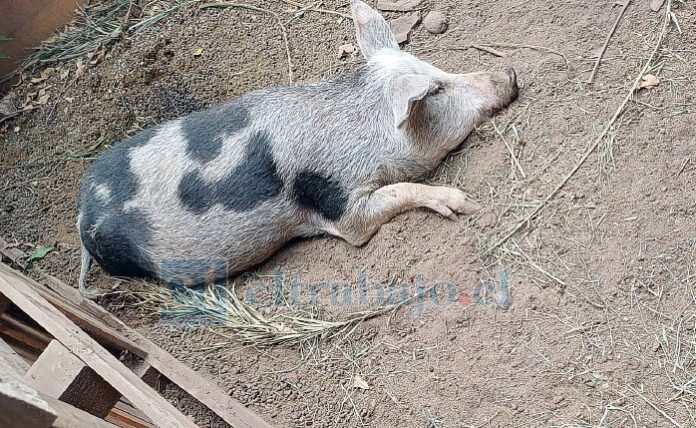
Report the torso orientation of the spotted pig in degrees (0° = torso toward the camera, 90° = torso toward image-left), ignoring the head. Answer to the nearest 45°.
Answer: approximately 270°

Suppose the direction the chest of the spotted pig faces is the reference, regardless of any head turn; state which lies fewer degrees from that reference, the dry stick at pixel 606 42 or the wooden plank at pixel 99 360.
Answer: the dry stick

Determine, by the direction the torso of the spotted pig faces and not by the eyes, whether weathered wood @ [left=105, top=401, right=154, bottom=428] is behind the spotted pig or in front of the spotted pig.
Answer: behind

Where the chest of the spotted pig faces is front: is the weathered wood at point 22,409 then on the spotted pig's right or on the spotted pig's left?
on the spotted pig's right

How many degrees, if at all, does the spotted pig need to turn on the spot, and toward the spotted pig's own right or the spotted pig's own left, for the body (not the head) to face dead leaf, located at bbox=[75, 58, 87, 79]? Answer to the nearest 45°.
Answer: approximately 135° to the spotted pig's own left

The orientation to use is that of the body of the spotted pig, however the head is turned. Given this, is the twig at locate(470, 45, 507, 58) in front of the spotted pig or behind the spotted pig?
in front

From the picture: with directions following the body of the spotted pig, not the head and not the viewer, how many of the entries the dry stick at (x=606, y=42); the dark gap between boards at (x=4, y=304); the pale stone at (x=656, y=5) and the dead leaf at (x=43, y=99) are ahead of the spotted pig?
2

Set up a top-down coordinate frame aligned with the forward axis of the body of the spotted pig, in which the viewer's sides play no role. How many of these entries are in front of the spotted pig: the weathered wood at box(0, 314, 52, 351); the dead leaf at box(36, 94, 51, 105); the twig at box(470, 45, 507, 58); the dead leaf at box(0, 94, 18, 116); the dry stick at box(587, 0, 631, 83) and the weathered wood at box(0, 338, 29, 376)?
2

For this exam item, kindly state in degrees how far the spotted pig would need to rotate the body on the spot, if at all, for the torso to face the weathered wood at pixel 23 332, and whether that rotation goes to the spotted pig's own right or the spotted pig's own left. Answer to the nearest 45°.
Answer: approximately 135° to the spotted pig's own right

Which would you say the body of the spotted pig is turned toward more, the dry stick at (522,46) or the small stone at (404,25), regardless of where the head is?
the dry stick

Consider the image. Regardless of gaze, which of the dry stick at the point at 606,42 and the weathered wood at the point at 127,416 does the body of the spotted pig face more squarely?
the dry stick

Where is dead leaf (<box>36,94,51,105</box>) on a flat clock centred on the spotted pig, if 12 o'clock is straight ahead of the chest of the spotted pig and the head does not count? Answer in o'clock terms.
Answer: The dead leaf is roughly at 8 o'clock from the spotted pig.

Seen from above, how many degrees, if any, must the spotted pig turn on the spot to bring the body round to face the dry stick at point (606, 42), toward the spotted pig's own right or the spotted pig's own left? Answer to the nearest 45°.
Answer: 0° — it already faces it

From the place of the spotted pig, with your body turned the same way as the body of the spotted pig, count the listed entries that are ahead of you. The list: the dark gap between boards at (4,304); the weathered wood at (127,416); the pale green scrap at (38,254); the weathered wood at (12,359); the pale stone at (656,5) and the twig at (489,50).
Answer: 2

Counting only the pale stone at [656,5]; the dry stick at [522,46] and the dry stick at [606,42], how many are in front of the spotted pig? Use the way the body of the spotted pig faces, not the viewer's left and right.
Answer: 3

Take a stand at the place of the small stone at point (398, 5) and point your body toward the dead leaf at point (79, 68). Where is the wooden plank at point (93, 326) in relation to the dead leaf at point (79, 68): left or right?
left

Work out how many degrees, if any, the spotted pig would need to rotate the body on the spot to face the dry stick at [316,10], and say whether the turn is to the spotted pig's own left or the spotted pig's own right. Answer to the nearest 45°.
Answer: approximately 45° to the spotted pig's own left

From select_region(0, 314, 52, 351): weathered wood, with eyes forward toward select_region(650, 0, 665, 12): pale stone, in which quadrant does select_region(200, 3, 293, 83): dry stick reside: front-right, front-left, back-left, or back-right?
front-left
